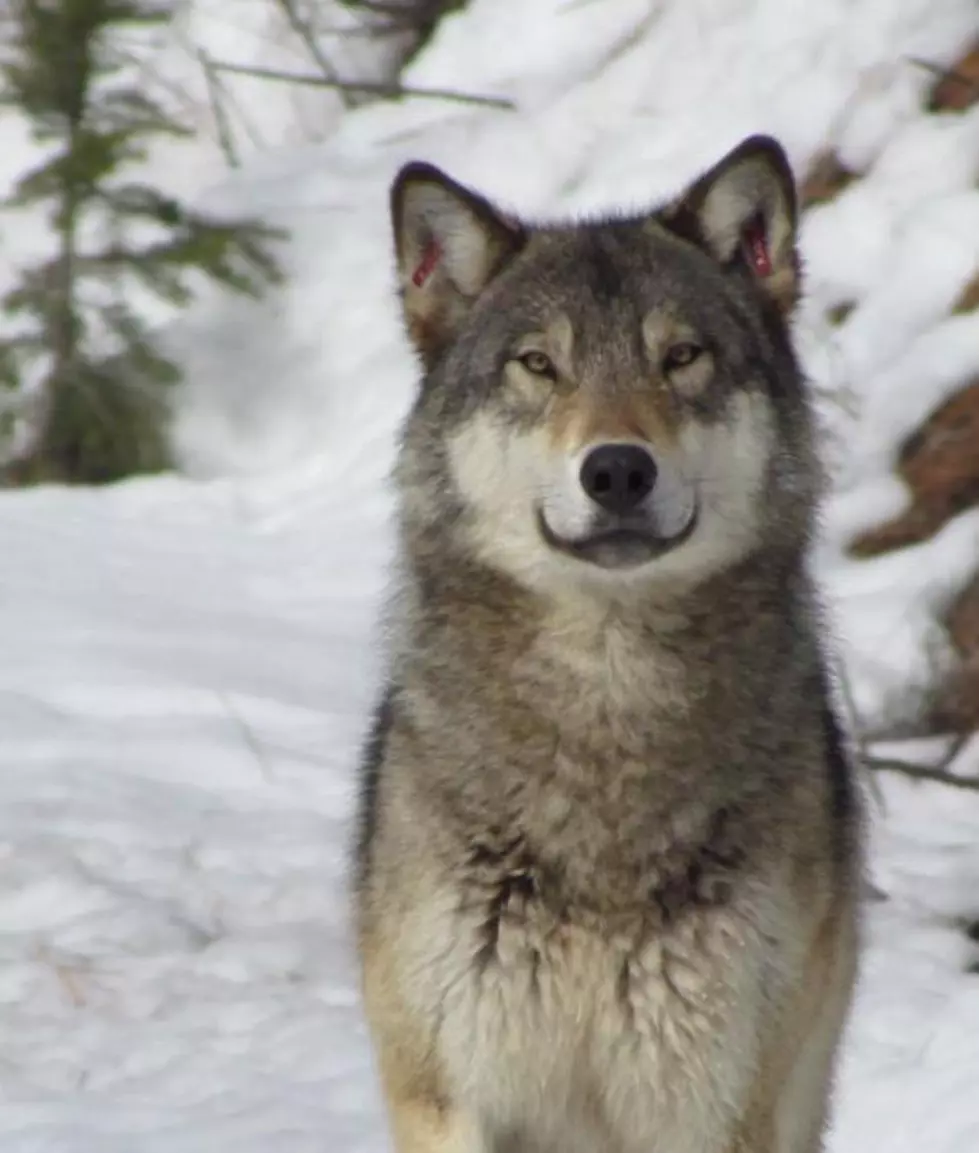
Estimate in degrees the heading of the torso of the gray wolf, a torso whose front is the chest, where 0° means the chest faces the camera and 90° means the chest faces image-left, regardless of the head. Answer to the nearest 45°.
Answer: approximately 0°

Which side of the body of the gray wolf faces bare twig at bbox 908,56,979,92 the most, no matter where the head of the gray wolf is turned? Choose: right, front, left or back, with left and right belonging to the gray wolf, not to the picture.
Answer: back

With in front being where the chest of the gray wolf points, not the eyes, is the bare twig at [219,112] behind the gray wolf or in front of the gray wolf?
behind

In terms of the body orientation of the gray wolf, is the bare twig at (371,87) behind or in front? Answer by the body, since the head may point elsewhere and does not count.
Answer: behind
